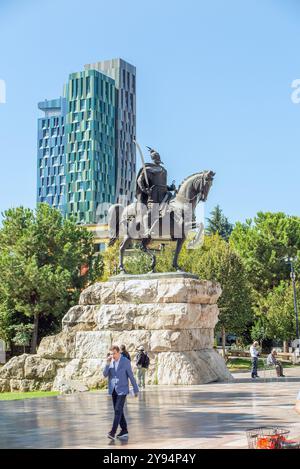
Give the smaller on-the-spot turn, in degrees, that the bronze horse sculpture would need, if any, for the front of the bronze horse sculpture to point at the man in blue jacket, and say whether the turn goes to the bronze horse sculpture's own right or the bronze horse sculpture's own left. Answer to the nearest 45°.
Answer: approximately 90° to the bronze horse sculpture's own right

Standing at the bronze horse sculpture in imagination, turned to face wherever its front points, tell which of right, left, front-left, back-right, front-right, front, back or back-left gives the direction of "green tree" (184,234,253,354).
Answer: left

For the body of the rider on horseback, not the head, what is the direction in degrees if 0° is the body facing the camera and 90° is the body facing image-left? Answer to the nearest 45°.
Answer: approximately 315°

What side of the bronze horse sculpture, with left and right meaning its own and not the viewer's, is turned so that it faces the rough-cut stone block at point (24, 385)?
back

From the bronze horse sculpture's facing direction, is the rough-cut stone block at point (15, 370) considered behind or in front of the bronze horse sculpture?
behind

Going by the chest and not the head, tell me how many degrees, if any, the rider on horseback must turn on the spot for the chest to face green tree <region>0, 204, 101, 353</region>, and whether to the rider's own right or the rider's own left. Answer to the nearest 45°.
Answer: approximately 135° to the rider's own left

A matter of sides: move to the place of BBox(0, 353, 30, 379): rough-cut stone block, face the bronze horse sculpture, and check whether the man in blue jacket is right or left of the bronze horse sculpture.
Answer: right

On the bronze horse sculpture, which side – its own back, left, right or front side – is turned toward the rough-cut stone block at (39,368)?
back

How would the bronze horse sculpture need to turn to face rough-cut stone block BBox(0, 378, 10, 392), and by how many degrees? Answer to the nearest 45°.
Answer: approximately 180°

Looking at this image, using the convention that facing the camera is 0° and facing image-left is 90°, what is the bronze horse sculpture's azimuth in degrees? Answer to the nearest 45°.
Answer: approximately 270°

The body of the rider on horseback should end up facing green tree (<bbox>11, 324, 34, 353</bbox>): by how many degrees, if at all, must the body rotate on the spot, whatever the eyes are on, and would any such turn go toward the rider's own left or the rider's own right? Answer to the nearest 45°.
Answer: approximately 135° to the rider's own left
